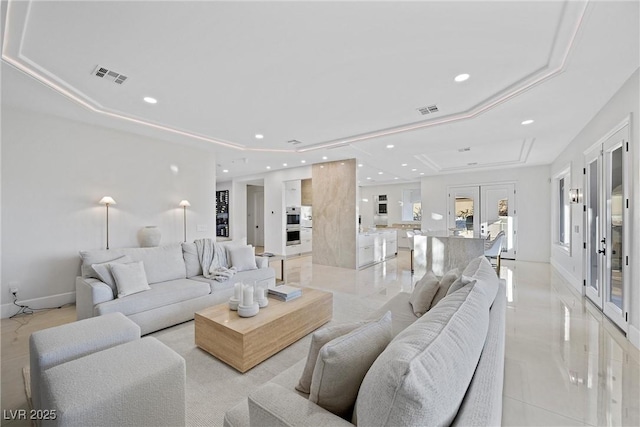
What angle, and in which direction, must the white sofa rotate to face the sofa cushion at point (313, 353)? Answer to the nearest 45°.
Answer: approximately 45° to its right

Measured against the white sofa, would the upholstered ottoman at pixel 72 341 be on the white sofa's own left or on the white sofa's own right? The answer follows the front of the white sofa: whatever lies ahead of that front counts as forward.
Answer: on the white sofa's own right

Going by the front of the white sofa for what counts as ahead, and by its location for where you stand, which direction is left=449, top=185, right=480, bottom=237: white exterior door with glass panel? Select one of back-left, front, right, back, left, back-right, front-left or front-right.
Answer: front-left

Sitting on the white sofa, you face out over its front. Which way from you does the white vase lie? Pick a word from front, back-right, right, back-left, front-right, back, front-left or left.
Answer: back-left

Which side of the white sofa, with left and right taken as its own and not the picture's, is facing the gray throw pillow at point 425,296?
front

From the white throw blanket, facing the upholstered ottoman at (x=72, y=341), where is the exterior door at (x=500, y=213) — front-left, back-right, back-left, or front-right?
back-left

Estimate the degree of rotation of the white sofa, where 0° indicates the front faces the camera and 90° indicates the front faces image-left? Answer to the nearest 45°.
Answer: approximately 315°

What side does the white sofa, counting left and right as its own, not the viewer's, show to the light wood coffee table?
front

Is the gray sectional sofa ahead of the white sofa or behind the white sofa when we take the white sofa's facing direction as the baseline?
ahead

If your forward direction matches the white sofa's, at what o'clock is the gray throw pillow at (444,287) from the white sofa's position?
The gray throw pillow is roughly at 12 o'clock from the white sofa.

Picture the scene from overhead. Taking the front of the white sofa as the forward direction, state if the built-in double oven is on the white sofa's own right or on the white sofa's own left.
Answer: on the white sofa's own left

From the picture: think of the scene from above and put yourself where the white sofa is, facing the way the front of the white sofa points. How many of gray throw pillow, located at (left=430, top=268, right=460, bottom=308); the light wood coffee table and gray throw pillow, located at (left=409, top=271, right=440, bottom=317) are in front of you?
3

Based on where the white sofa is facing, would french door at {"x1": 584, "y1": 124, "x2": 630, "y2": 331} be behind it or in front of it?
in front

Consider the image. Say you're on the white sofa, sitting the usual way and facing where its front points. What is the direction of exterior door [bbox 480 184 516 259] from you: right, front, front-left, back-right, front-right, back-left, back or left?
front-left

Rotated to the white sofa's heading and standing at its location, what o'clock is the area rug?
The area rug is roughly at 1 o'clock from the white sofa.
